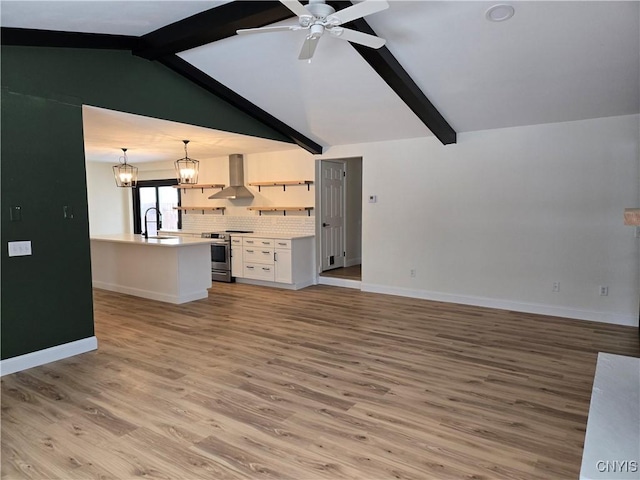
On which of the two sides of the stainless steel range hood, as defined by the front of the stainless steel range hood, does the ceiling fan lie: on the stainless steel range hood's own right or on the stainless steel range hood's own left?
on the stainless steel range hood's own left

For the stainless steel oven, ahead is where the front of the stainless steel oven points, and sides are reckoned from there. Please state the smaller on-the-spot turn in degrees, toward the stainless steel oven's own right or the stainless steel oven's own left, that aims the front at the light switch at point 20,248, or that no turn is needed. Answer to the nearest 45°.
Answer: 0° — it already faces it

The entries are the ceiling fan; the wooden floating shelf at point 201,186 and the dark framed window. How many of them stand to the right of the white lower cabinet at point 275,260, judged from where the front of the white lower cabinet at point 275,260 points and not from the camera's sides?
2

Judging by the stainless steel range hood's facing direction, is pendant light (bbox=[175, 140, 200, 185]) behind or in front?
in front

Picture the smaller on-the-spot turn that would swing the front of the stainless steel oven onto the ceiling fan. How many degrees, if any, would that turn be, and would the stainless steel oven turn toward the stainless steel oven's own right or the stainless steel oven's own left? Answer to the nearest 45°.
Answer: approximately 45° to the stainless steel oven's own left

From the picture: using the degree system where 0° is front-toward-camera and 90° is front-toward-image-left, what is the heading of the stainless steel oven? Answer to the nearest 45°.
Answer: approximately 45°

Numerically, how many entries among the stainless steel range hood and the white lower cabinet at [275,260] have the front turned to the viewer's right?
0

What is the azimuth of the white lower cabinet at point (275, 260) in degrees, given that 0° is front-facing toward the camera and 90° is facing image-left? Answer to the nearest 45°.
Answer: approximately 45°
